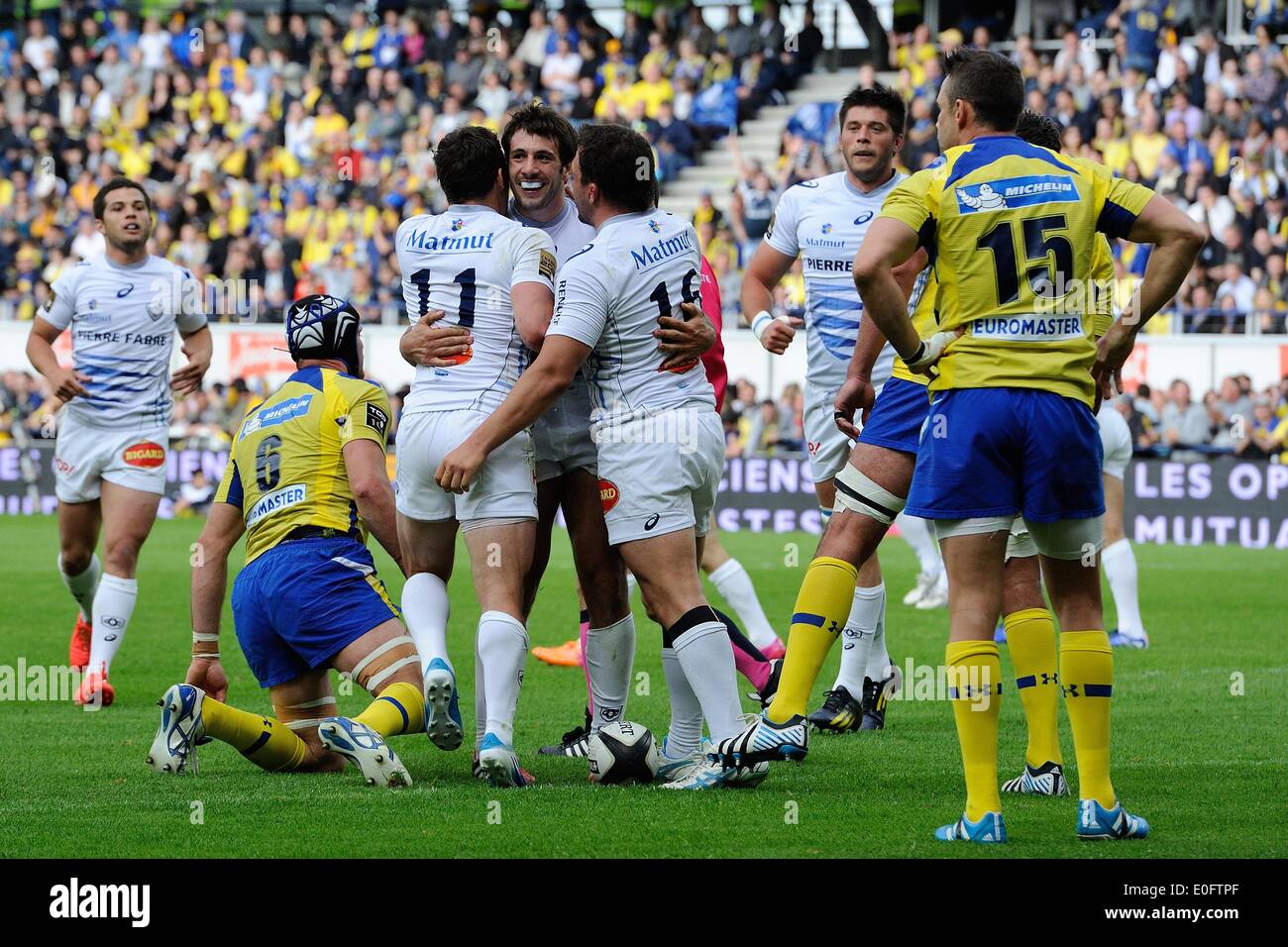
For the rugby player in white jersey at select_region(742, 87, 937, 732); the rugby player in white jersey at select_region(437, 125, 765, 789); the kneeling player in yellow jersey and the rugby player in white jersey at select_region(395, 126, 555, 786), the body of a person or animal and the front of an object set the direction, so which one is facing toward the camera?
the rugby player in white jersey at select_region(742, 87, 937, 732)

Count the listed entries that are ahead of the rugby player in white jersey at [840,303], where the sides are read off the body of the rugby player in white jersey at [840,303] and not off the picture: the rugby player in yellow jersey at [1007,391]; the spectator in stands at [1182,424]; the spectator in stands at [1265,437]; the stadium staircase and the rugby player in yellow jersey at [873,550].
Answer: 2

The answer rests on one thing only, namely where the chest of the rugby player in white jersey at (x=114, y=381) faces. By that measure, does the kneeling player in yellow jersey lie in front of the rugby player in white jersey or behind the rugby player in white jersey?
in front

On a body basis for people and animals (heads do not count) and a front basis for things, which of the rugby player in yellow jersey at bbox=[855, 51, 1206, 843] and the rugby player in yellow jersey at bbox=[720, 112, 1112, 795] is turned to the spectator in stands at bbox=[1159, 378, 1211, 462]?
the rugby player in yellow jersey at bbox=[855, 51, 1206, 843]

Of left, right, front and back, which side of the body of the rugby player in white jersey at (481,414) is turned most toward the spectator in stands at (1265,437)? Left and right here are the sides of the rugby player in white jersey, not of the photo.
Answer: front

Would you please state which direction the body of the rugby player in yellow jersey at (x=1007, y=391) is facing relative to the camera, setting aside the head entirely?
away from the camera

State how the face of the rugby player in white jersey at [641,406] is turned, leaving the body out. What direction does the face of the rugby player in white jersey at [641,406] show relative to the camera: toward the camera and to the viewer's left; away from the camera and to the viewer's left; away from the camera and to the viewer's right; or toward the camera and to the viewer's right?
away from the camera and to the viewer's left

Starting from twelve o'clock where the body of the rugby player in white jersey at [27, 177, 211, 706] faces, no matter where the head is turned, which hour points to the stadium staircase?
The stadium staircase is roughly at 7 o'clock from the rugby player in white jersey.

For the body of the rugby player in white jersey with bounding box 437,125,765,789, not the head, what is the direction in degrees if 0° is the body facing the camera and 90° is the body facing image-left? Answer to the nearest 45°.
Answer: approximately 135°

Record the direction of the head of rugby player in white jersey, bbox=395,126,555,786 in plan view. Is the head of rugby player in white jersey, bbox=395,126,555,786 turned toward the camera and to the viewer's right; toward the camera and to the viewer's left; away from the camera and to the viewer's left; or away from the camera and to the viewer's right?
away from the camera and to the viewer's right
